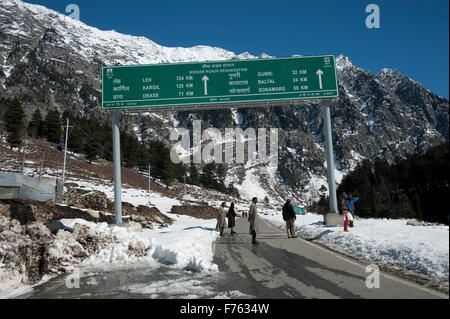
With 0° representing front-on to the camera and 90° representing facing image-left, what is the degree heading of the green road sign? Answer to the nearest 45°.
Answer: approximately 0°
